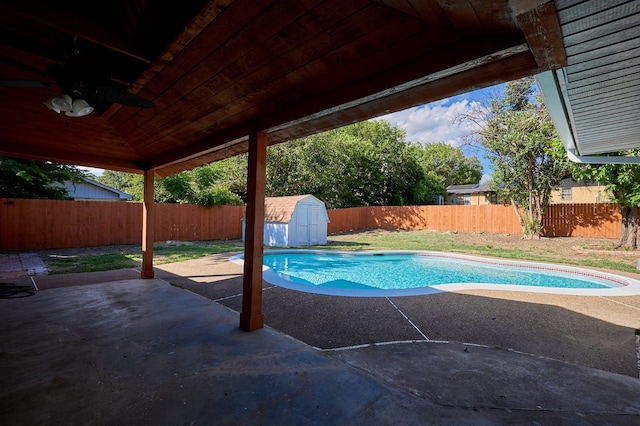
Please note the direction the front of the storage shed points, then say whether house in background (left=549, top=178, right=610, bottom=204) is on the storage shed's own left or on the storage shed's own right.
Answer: on the storage shed's own left

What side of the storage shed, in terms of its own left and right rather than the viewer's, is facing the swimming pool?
front

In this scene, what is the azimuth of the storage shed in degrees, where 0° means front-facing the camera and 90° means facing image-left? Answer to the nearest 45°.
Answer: approximately 315°

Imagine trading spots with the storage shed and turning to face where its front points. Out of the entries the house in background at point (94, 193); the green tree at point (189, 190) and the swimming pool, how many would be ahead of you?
1

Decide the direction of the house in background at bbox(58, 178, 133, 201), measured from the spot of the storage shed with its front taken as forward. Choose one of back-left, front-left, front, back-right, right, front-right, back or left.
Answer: back

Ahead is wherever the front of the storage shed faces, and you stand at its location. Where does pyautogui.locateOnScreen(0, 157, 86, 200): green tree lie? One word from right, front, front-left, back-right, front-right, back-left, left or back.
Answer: back-right

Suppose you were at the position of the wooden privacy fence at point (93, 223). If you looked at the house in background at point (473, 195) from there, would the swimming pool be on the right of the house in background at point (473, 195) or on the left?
right

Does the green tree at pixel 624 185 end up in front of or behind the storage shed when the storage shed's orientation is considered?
in front

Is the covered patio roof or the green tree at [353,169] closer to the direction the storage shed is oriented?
the covered patio roof

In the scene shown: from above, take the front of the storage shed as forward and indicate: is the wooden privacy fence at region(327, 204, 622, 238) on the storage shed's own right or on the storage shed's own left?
on the storage shed's own left

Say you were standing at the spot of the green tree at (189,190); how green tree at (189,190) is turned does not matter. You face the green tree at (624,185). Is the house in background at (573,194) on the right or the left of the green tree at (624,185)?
left

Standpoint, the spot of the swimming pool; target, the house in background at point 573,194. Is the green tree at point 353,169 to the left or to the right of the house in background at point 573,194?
left

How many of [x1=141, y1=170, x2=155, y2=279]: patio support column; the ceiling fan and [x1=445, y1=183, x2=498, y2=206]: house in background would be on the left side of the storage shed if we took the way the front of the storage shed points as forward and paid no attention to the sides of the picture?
1

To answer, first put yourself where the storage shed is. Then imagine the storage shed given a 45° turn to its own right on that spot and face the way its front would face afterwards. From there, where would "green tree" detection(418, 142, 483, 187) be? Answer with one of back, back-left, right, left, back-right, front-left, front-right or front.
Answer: back-left

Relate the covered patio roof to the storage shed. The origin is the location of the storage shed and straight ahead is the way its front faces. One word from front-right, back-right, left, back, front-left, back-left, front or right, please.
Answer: front-right

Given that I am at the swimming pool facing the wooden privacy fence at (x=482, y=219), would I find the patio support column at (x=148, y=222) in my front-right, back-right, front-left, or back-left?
back-left

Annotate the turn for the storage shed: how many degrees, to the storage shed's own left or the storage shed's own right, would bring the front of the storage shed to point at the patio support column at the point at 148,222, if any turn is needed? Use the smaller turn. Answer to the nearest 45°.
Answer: approximately 90° to the storage shed's own right
